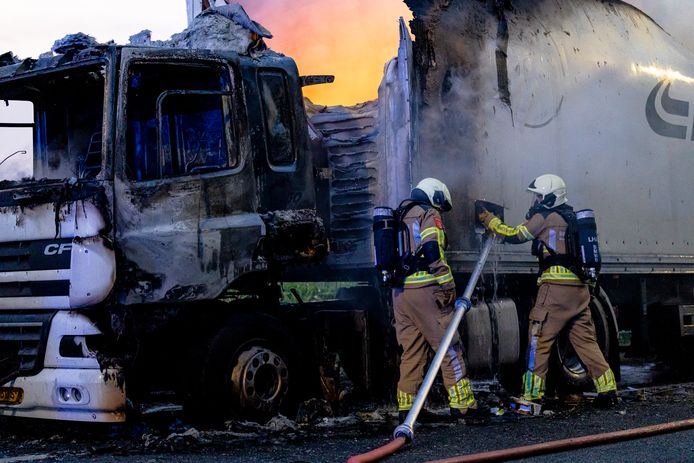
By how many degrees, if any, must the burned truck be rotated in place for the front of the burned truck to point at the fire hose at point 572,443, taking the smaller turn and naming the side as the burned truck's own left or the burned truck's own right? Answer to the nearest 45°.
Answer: approximately 90° to the burned truck's own left

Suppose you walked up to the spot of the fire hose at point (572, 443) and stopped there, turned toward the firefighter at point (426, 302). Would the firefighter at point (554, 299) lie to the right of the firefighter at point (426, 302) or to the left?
right

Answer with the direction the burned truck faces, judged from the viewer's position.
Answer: facing the viewer and to the left of the viewer

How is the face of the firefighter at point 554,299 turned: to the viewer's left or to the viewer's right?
to the viewer's left
